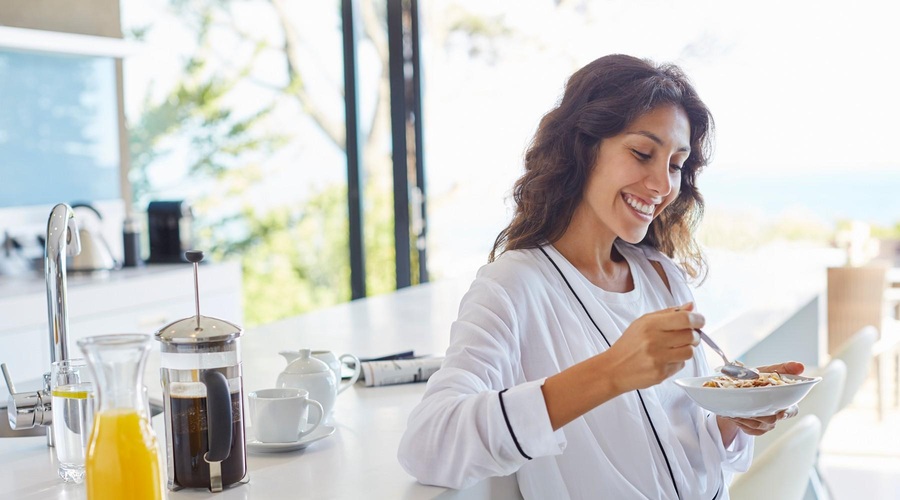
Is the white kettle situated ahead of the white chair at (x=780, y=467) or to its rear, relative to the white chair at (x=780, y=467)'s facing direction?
ahead

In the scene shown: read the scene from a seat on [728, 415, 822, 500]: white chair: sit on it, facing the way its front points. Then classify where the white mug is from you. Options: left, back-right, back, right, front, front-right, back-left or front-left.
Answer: front-left

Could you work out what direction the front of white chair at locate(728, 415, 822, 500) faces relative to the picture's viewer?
facing to the left of the viewer

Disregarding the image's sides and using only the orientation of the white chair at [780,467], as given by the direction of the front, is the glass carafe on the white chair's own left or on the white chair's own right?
on the white chair's own left

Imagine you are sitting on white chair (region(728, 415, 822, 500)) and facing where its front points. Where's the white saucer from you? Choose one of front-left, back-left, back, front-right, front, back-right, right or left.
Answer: front-left

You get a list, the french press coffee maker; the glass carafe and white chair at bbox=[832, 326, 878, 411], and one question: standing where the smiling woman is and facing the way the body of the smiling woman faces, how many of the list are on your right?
2
